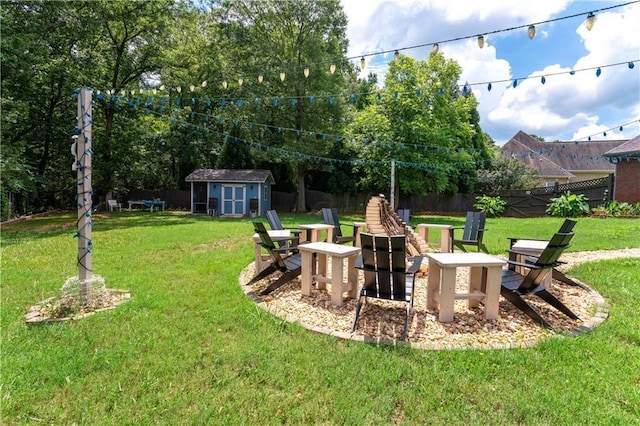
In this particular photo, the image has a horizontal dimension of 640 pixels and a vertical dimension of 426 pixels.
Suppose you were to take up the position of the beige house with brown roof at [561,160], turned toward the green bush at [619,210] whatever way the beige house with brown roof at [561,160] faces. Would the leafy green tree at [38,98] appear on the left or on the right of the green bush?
right

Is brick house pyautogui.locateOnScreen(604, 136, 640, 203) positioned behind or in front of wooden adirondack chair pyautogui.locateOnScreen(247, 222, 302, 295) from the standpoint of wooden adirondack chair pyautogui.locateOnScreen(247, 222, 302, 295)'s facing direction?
in front

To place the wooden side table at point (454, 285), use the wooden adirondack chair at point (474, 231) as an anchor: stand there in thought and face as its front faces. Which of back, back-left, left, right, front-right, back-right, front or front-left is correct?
front-left

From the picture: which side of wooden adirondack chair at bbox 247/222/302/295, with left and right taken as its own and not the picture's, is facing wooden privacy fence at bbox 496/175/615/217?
front

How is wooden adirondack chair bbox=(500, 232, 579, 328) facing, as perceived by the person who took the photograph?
facing away from the viewer and to the left of the viewer

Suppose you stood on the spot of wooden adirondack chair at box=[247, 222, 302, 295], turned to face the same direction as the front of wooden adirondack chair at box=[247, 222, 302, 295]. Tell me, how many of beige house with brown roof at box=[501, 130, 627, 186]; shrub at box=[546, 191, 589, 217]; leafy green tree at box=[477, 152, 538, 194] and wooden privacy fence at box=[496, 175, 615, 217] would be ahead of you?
4

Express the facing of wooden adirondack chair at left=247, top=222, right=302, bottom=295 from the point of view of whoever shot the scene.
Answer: facing away from the viewer and to the right of the viewer

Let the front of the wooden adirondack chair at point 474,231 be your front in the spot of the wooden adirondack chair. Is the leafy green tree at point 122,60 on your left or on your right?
on your right

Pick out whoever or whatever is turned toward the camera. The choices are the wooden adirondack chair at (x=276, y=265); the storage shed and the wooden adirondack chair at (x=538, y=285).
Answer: the storage shed

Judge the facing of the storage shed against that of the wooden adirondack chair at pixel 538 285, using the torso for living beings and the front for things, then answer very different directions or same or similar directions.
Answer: very different directions

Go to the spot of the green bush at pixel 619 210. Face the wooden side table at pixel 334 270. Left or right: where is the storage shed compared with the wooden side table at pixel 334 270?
right

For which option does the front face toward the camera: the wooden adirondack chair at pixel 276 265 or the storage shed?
the storage shed

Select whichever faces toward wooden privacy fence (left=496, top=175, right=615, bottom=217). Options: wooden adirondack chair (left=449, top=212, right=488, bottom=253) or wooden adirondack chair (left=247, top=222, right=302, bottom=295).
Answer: wooden adirondack chair (left=247, top=222, right=302, bottom=295)

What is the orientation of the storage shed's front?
toward the camera
